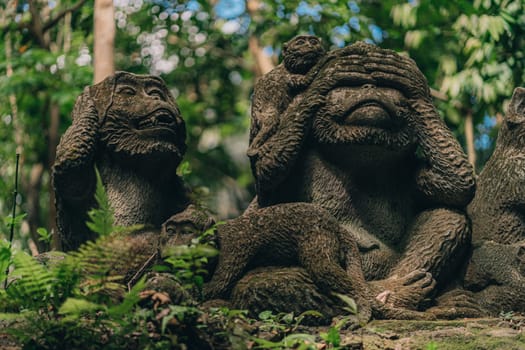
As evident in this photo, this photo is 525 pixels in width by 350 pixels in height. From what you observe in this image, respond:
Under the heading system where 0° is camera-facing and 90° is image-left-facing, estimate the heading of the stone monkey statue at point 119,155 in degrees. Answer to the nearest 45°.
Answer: approximately 315°

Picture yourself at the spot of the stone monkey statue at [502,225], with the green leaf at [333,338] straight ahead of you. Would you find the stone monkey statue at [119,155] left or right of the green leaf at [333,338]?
right

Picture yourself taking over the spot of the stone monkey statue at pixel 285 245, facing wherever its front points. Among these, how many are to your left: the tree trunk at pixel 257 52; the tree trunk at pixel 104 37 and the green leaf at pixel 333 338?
1

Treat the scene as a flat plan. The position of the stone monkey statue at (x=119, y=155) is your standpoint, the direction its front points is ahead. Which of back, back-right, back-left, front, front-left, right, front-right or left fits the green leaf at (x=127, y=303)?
front-right

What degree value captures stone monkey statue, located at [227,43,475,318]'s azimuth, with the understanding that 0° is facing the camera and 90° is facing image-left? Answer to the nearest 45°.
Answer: approximately 0°

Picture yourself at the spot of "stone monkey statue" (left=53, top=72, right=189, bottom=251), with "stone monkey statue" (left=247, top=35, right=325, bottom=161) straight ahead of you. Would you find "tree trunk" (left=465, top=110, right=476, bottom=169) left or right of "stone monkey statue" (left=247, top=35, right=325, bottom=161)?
left

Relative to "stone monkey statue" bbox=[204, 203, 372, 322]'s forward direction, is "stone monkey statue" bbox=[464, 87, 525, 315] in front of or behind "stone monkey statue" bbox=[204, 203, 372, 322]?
behind

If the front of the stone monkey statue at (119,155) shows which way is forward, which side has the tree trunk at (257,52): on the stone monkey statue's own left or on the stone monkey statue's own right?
on the stone monkey statue's own left

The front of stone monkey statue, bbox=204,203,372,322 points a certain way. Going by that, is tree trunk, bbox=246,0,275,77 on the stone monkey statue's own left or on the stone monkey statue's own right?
on the stone monkey statue's own right

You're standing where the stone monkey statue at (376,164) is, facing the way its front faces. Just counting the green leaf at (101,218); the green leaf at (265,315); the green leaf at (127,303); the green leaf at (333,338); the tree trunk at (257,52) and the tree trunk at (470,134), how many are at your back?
2

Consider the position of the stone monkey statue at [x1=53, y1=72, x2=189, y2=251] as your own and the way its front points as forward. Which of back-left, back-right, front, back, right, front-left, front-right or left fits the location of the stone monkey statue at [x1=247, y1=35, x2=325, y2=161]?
front-left

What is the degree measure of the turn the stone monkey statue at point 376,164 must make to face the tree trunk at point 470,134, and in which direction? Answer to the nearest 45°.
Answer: approximately 180°

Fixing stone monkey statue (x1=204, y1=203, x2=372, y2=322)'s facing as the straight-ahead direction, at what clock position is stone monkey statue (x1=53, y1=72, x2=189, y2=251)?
stone monkey statue (x1=53, y1=72, x2=189, y2=251) is roughly at 1 o'clock from stone monkey statue (x1=204, y1=203, x2=372, y2=322).

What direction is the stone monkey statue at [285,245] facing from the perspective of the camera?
to the viewer's left

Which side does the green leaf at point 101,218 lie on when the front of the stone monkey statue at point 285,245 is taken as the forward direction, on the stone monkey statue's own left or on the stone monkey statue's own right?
on the stone monkey statue's own left
